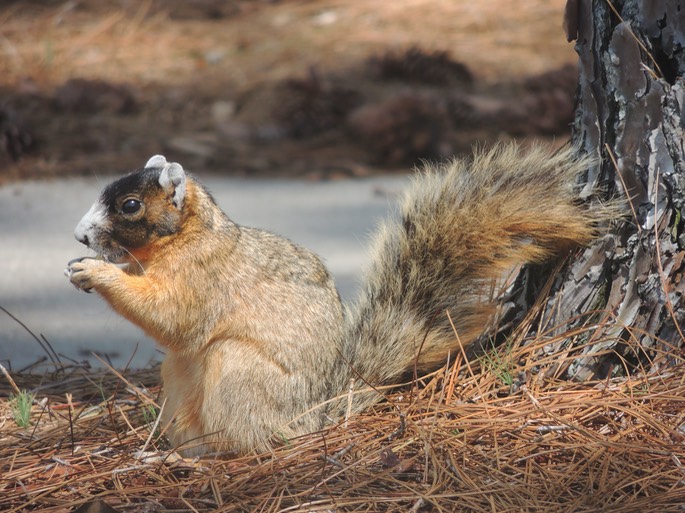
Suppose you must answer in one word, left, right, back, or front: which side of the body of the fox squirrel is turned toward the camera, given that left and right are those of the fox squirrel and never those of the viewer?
left

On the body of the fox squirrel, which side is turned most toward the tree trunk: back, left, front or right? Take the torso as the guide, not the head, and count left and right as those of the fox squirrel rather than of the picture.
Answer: back
